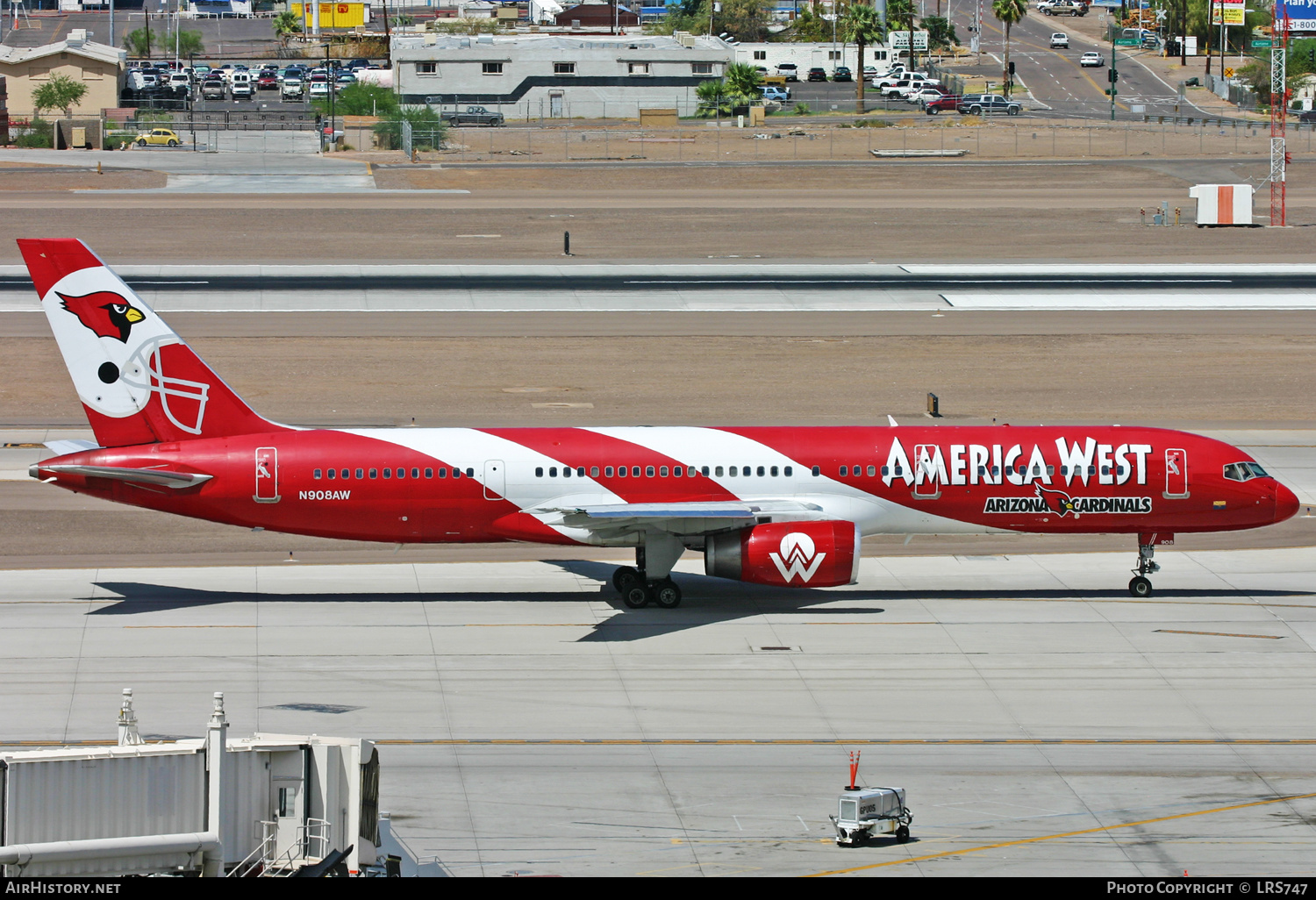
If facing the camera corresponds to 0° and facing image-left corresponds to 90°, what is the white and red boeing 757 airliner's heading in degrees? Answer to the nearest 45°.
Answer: approximately 270°
